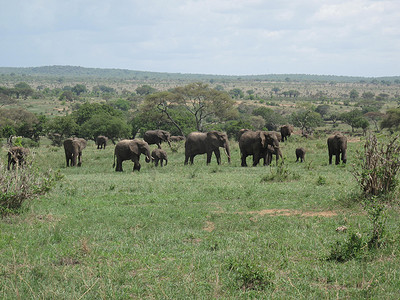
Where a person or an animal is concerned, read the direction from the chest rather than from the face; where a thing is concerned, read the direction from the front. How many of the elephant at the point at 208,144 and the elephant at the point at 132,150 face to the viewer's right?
2

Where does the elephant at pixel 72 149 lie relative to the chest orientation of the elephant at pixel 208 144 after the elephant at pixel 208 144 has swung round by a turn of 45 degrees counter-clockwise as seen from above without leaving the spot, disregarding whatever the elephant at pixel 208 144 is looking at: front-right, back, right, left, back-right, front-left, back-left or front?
back-left

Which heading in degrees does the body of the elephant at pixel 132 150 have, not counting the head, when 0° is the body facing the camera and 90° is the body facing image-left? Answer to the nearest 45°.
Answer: approximately 270°

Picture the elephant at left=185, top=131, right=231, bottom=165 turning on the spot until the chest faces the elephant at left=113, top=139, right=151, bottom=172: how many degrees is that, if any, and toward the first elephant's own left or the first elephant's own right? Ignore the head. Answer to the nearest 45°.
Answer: approximately 135° to the first elephant's own right

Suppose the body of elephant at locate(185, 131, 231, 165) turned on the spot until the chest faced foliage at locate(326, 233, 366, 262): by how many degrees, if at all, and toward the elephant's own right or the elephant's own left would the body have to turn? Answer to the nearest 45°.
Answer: approximately 90° to the elephant's own right

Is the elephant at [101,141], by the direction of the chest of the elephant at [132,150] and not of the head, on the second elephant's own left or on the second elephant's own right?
on the second elephant's own left

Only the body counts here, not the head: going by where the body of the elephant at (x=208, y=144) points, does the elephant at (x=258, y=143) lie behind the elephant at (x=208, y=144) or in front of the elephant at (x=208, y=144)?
in front

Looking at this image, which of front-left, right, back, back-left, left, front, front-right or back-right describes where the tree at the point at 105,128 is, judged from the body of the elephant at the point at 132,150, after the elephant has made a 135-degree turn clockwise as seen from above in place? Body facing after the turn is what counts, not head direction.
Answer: back-right

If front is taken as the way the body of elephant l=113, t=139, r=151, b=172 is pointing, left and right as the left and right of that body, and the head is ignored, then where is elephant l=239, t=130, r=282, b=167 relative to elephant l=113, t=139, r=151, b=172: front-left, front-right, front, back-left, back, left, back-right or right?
front

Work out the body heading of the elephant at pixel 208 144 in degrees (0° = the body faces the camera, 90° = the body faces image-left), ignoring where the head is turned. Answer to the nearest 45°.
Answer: approximately 270°
